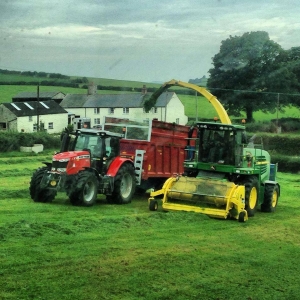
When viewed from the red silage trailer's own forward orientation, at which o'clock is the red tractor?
The red tractor is roughly at 12 o'clock from the red silage trailer.

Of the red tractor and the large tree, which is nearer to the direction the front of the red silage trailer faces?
the red tractor

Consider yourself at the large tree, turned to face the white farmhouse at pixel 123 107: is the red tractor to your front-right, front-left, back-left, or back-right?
front-left

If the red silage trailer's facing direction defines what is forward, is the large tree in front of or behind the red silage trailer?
behind

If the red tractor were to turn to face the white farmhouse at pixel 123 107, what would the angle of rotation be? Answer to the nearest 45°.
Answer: approximately 135° to its right

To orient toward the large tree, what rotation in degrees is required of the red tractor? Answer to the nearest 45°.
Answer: approximately 180°

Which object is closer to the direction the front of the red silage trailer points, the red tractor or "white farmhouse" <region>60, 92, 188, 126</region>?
the red tractor

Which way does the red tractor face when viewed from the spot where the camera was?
facing the viewer and to the left of the viewer

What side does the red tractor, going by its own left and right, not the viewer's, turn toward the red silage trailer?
back

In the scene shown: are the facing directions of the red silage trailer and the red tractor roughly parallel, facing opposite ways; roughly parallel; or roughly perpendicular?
roughly parallel

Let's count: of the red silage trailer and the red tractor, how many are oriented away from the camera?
0

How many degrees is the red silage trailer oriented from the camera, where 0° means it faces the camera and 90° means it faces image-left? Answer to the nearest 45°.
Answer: approximately 45°
